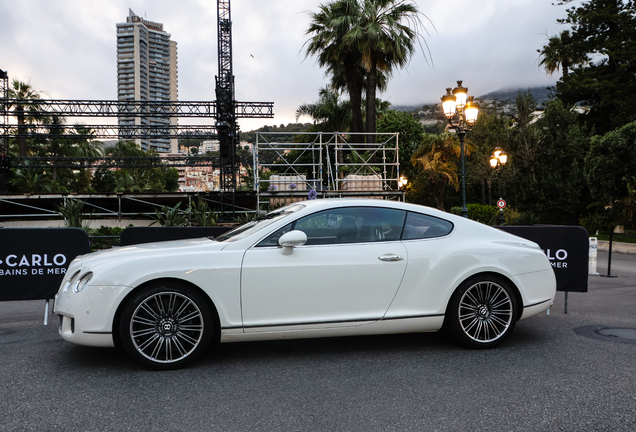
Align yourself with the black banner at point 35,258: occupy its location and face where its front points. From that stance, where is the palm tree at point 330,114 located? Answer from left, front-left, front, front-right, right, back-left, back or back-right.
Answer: back-left

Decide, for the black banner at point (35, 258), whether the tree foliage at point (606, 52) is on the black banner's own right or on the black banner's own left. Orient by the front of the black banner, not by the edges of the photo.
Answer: on the black banner's own left

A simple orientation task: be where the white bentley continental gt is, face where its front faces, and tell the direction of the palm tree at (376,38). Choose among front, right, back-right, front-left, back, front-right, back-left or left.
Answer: right

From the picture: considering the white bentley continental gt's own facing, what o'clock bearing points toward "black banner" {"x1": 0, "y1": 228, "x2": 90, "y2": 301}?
The black banner is roughly at 1 o'clock from the white bentley continental gt.

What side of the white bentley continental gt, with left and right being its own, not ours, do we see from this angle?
left

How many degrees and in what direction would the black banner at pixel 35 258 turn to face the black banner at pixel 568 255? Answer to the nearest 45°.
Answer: approximately 45° to its left

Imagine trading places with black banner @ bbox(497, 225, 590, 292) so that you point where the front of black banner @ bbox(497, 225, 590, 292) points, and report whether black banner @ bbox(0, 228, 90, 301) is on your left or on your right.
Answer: on your right

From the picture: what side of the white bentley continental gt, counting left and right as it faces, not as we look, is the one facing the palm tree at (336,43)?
right

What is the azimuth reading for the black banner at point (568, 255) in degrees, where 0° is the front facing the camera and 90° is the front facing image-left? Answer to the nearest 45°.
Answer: approximately 0°
